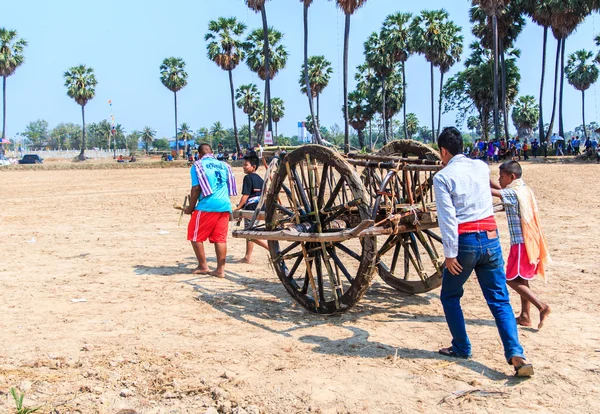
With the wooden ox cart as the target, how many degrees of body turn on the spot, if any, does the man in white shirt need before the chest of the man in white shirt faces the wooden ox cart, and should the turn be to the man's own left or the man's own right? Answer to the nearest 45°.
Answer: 0° — they already face it

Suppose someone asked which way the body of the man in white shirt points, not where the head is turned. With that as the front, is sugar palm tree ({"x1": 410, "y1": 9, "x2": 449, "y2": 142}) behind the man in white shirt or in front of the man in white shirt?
in front

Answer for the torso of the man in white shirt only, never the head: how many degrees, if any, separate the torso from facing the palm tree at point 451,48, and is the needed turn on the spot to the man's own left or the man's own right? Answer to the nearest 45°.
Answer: approximately 45° to the man's own right

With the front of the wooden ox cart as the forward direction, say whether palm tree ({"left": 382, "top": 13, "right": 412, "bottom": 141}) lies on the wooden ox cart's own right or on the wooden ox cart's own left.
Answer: on the wooden ox cart's own right

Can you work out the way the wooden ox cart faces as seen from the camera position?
facing away from the viewer and to the left of the viewer

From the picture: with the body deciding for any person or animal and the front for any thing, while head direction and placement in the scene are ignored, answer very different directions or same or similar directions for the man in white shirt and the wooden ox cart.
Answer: same or similar directions

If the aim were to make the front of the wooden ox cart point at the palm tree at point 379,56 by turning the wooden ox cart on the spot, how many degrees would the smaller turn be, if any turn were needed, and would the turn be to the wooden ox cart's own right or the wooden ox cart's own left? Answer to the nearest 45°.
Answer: approximately 45° to the wooden ox cart's own right

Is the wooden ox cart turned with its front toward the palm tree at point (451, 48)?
no

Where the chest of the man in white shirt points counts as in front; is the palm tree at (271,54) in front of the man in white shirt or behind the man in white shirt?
in front

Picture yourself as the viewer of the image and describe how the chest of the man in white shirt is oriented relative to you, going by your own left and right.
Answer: facing away from the viewer and to the left of the viewer

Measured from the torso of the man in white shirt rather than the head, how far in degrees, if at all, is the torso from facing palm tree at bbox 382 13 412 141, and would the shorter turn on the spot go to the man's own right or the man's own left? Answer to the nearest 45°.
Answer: approximately 45° to the man's own right

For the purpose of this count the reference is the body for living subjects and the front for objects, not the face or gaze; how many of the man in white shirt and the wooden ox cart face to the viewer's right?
0

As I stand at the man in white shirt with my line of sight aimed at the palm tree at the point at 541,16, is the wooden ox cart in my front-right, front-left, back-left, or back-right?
front-left

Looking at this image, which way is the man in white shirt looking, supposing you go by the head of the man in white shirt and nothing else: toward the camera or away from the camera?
away from the camera
